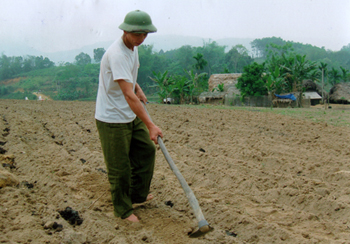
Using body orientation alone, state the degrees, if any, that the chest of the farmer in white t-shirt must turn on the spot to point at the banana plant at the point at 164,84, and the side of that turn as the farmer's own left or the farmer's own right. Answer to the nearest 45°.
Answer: approximately 90° to the farmer's own left

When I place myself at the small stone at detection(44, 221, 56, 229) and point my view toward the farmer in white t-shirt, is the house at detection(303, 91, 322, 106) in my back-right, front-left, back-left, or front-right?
front-left

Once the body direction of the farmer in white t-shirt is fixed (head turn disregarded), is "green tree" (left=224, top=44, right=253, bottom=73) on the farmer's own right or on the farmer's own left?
on the farmer's own left

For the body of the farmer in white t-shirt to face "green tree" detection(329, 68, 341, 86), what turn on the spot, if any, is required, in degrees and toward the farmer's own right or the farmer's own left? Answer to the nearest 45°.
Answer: approximately 45° to the farmer's own left

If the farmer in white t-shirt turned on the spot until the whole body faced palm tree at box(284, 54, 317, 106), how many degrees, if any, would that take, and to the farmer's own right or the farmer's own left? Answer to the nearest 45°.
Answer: approximately 45° to the farmer's own left

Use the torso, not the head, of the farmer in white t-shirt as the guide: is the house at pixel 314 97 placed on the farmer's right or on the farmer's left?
on the farmer's left

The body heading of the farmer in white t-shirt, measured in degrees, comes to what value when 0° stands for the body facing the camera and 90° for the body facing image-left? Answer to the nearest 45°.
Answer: approximately 270°

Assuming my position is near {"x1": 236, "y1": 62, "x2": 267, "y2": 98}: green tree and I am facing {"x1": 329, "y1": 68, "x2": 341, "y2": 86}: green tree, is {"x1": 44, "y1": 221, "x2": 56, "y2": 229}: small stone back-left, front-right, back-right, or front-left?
back-right

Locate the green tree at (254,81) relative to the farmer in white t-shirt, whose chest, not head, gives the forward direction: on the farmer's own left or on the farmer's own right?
on the farmer's own left

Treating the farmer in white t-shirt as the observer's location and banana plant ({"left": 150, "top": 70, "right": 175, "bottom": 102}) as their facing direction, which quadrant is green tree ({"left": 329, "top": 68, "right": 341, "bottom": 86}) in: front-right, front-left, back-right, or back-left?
front-right

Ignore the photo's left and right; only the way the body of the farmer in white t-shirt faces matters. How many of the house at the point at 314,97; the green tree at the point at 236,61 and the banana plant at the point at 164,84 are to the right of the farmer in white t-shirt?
0
